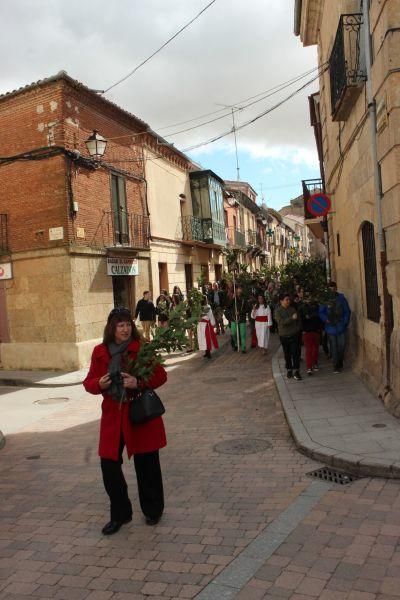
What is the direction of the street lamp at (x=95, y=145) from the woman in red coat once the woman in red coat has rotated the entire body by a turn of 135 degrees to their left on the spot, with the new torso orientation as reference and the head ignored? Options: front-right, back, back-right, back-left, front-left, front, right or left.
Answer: front-left

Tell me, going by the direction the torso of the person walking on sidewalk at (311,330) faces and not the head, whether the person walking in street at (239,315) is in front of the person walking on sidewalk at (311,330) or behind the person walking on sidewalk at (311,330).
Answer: behind

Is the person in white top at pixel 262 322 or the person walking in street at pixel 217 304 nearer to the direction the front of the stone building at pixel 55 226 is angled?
the person in white top

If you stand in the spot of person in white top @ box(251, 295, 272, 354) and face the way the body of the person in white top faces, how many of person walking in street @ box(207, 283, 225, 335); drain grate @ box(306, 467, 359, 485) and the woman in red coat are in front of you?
2

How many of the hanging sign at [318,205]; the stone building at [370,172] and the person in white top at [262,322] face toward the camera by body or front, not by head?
2

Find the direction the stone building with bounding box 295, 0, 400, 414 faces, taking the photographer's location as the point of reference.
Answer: facing to the left of the viewer

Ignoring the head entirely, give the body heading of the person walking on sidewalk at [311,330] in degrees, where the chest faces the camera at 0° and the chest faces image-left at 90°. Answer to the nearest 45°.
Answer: approximately 0°

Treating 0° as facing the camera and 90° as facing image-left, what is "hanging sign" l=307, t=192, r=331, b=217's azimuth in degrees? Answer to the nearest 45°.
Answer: approximately 0°
